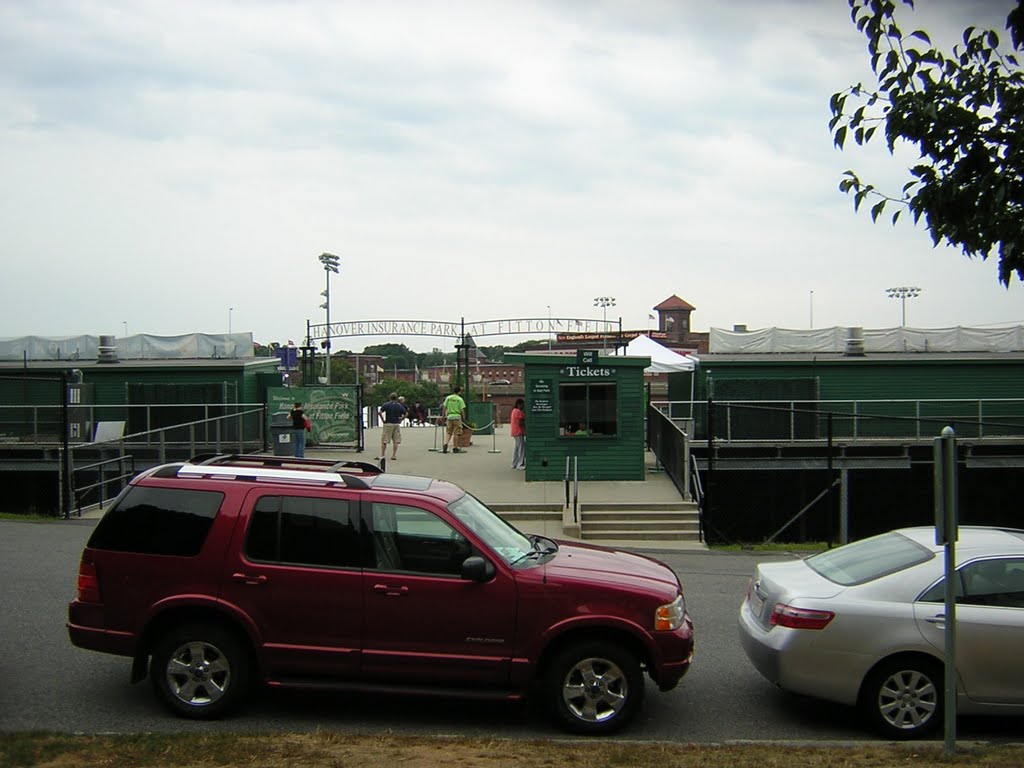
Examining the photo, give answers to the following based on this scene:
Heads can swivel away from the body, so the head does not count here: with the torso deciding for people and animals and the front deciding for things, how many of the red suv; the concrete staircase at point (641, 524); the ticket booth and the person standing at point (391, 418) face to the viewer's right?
1

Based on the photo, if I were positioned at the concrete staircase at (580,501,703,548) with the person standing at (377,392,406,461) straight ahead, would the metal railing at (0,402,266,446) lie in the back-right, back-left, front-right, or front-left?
front-left

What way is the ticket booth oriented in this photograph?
toward the camera

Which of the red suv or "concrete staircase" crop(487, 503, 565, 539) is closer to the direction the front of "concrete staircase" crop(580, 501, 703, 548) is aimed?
the red suv

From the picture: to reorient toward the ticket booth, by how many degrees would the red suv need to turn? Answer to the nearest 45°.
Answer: approximately 90° to its left

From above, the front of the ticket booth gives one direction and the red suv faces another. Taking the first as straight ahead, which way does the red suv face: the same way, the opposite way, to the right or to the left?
to the left

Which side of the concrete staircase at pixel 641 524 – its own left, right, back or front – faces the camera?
front

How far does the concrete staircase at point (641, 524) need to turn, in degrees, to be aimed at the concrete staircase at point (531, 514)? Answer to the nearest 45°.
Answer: approximately 90° to its right
